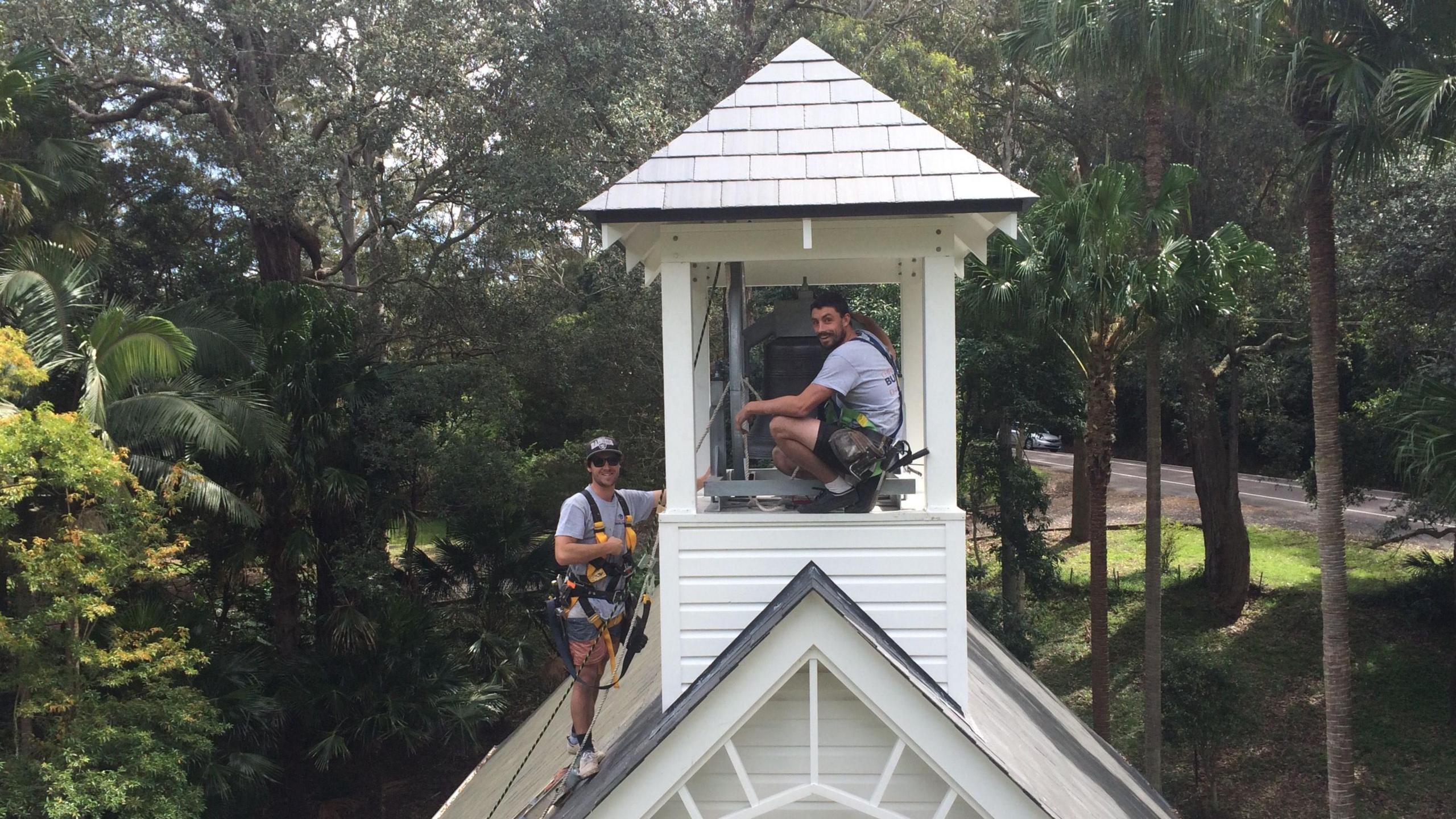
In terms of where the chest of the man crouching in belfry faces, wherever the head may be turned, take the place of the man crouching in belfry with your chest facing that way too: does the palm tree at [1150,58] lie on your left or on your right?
on your right

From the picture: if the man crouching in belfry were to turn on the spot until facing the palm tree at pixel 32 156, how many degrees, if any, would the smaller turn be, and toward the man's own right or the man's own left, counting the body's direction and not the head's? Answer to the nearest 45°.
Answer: approximately 45° to the man's own right

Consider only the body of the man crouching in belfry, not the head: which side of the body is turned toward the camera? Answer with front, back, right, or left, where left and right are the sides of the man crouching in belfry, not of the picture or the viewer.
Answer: left

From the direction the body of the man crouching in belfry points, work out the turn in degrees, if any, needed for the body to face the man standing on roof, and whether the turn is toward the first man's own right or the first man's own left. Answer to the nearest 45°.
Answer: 0° — they already face them

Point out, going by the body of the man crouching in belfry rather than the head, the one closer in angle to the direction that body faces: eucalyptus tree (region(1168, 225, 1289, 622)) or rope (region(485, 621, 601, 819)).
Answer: the rope

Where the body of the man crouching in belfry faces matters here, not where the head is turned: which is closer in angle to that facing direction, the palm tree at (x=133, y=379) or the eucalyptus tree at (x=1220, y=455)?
the palm tree
